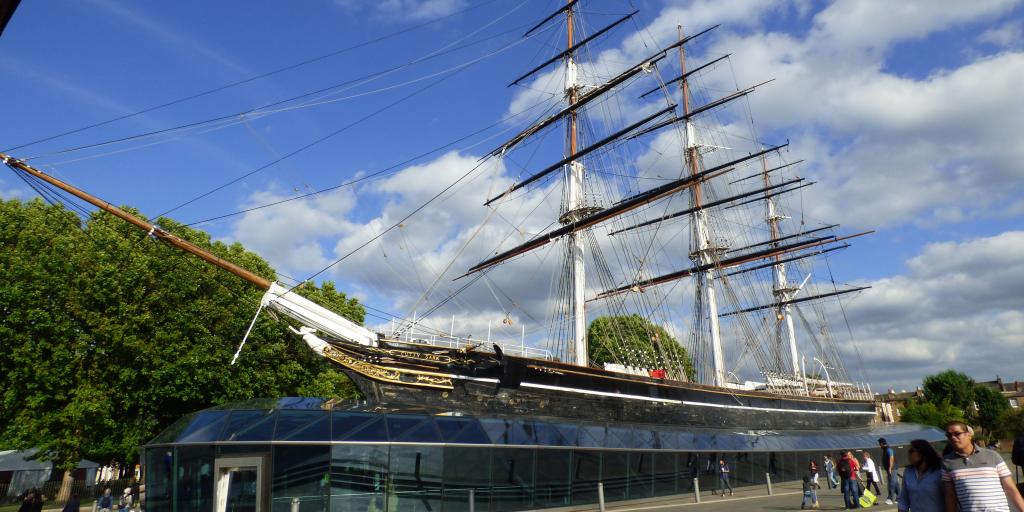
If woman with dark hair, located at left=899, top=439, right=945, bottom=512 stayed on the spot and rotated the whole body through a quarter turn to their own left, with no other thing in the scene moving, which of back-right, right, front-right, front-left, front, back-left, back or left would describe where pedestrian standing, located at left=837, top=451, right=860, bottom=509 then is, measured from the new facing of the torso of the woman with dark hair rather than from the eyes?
back-left

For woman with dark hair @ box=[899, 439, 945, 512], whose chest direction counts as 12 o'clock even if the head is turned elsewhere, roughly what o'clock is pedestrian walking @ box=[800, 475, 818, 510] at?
The pedestrian walking is roughly at 4 o'clock from the woman with dark hair.

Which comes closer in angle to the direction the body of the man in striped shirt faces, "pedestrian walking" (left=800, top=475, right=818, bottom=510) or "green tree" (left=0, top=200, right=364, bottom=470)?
the green tree

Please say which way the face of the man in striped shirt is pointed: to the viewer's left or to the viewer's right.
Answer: to the viewer's left

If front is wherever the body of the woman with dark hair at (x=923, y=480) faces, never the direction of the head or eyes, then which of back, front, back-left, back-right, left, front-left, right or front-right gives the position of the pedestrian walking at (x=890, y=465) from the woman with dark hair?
back-right
